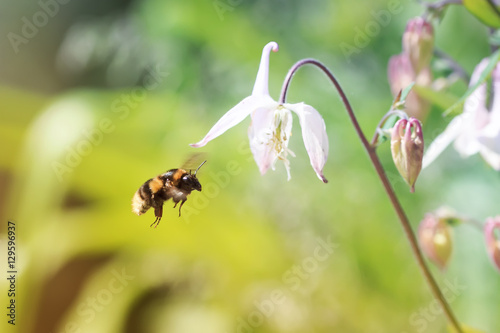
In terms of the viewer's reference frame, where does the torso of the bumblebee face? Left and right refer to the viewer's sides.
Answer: facing to the right of the viewer
